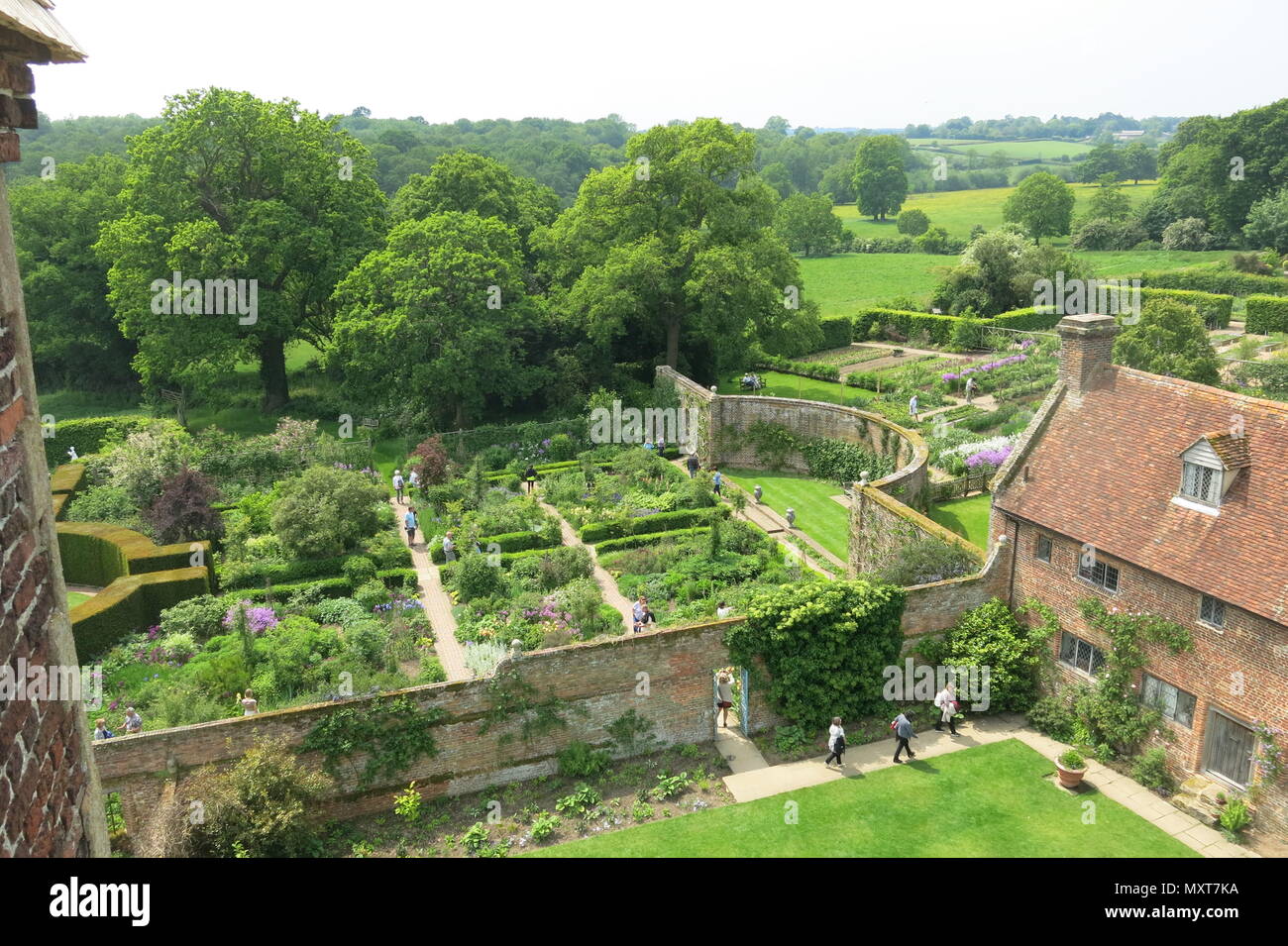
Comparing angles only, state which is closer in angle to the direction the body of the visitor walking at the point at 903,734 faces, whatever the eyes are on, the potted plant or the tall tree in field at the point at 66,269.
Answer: the tall tree in field

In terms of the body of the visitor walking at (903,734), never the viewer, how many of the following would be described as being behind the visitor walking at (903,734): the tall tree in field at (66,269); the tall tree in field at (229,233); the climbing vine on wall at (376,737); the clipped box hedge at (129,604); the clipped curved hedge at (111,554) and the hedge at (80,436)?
0

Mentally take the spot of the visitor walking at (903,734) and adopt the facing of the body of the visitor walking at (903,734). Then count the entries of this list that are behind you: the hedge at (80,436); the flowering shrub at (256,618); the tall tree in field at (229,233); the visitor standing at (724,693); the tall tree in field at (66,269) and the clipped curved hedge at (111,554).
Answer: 0

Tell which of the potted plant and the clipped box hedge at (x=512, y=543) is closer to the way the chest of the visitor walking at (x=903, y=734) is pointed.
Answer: the clipped box hedge

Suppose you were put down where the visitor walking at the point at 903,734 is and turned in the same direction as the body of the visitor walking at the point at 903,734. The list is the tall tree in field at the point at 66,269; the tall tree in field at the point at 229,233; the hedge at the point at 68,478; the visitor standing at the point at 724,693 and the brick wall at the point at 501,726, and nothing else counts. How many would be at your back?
0

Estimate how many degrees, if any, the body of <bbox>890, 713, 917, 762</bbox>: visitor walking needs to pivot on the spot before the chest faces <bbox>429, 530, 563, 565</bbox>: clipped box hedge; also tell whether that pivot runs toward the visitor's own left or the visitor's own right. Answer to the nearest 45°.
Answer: approximately 45° to the visitor's own right

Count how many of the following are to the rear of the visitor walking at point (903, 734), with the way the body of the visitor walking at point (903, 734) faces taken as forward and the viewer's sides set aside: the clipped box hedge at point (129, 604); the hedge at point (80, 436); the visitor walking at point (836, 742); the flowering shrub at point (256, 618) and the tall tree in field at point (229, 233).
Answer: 0

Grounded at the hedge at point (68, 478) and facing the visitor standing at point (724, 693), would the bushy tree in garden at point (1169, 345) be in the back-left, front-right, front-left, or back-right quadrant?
front-left

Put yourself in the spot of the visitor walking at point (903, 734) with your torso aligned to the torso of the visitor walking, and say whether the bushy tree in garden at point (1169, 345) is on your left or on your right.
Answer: on your right

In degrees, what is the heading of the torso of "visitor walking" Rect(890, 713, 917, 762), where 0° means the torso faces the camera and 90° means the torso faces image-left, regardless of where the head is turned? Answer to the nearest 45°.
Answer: approximately 90°

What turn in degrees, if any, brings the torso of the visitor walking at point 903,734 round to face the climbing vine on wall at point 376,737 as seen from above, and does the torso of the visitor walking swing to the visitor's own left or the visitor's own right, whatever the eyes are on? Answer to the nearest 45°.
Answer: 0° — they already face it

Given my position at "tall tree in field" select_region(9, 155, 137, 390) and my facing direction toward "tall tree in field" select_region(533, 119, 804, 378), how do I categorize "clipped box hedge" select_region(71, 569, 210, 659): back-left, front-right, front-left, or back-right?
front-right

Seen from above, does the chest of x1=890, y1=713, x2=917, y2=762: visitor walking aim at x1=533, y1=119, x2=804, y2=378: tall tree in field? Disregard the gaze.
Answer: no

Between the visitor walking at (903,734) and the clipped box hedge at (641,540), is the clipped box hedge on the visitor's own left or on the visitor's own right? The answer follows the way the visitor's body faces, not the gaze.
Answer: on the visitor's own right

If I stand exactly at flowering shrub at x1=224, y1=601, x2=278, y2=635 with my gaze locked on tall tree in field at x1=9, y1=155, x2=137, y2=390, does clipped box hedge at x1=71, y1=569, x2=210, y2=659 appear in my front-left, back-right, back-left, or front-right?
front-left
